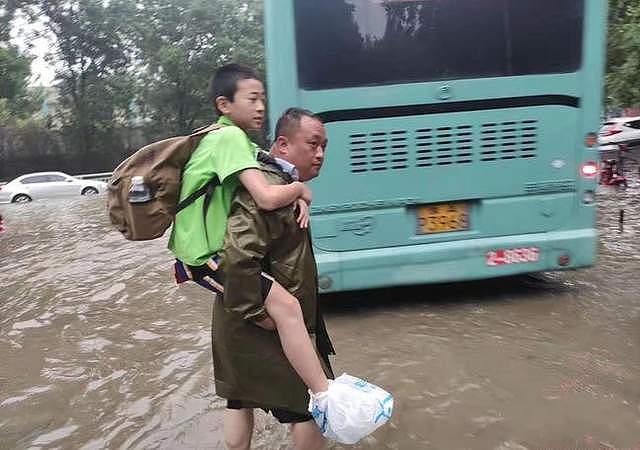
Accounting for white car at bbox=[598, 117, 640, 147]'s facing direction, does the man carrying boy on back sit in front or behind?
behind

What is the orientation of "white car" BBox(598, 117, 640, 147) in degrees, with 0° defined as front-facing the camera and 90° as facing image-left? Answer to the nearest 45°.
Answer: approximately 225°

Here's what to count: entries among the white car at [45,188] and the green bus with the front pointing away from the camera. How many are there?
1

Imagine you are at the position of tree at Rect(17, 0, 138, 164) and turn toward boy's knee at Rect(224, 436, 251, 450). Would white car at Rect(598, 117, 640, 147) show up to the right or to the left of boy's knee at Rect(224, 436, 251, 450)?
left

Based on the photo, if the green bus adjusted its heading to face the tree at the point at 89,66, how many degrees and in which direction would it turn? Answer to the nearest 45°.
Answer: approximately 45° to its left

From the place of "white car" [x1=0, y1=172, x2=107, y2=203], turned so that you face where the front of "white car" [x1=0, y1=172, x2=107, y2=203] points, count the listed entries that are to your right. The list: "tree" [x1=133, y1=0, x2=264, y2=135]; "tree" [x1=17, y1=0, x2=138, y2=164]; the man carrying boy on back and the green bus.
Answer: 2

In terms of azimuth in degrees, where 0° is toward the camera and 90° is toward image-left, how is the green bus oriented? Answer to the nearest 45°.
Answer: approximately 180°
